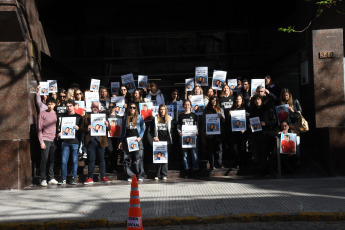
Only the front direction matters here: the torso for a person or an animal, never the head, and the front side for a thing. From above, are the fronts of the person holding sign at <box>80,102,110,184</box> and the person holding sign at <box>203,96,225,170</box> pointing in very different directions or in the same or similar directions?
same or similar directions

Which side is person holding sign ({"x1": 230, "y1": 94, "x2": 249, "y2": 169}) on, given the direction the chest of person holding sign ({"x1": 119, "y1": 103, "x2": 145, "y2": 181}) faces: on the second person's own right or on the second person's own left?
on the second person's own left

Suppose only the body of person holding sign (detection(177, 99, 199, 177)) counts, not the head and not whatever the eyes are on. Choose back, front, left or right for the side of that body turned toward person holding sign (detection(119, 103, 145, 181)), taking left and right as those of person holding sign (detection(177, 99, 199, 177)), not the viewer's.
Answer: right

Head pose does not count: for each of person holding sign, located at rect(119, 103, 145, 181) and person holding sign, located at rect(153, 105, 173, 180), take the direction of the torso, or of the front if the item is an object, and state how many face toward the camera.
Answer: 2

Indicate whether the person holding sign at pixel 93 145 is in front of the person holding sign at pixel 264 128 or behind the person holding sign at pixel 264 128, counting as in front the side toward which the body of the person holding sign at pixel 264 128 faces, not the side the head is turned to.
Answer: in front

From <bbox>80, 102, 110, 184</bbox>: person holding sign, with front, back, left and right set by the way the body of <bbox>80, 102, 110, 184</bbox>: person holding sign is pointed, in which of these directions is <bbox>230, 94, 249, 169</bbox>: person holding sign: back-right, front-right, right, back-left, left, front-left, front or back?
left

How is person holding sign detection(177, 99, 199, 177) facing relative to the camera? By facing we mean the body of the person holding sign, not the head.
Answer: toward the camera

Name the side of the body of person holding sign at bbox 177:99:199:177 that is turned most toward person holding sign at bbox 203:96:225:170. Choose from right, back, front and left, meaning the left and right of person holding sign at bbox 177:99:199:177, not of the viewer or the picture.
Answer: left

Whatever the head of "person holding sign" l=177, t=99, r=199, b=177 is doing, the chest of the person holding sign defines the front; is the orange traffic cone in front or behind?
in front

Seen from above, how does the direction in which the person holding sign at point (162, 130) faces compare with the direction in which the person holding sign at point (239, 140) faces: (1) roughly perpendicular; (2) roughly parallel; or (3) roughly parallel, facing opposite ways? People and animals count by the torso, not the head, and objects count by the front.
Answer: roughly parallel

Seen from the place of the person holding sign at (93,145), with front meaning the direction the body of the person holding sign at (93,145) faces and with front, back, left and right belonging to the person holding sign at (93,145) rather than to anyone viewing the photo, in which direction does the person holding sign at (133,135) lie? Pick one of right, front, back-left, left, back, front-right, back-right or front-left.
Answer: left

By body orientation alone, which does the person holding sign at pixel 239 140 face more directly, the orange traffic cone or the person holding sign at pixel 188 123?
the orange traffic cone

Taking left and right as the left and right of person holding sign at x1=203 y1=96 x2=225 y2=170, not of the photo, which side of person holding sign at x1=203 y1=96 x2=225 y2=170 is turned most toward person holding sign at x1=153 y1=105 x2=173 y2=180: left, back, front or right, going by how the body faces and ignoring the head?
right

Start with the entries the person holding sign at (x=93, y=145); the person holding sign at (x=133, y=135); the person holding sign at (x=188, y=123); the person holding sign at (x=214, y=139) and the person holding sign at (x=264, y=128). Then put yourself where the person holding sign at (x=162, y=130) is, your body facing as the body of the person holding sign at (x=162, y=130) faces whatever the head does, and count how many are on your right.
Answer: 2

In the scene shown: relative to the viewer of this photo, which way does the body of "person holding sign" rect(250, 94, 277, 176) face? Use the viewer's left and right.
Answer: facing the viewer and to the left of the viewer

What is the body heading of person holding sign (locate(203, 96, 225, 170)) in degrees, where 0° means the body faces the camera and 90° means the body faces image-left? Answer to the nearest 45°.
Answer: approximately 0°

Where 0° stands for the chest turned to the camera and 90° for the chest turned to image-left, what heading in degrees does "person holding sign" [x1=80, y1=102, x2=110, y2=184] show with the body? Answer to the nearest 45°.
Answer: approximately 0°

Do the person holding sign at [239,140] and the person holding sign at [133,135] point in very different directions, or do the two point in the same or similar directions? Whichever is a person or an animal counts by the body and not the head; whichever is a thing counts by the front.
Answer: same or similar directions

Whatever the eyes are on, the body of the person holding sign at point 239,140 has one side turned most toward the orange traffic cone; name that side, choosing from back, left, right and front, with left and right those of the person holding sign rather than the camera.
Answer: front

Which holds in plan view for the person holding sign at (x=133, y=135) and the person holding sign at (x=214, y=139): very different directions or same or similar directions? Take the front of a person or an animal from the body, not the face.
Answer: same or similar directions

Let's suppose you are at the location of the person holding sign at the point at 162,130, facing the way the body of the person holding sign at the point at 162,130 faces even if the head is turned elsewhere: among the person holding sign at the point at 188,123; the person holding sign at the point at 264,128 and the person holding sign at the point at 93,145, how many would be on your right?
1
